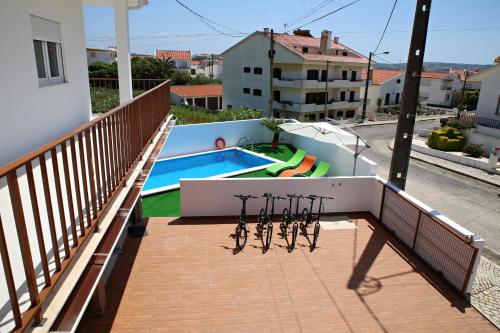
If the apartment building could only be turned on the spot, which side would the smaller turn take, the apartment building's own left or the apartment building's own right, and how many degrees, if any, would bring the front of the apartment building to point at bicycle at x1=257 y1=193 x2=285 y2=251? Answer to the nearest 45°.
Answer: approximately 45° to the apartment building's own right

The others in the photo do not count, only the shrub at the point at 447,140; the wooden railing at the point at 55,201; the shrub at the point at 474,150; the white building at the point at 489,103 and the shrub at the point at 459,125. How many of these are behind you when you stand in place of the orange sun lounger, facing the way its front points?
4

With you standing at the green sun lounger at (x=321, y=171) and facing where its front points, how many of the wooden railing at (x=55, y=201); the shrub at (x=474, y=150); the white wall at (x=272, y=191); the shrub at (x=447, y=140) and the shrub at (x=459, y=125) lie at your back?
3

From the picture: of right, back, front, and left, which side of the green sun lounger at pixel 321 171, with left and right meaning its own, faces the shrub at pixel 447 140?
back

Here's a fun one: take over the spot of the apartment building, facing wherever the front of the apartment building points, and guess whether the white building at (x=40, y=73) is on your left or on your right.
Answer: on your right

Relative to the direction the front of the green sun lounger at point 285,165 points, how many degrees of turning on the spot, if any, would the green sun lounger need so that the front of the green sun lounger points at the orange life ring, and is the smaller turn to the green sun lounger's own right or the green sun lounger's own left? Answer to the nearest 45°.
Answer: approximately 90° to the green sun lounger's own right

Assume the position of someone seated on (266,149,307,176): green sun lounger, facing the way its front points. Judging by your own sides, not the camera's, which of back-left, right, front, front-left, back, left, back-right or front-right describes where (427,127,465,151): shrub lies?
back

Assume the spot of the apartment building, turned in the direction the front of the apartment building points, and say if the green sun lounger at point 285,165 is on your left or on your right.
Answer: on your right

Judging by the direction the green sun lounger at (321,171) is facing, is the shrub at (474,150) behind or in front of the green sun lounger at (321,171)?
behind
